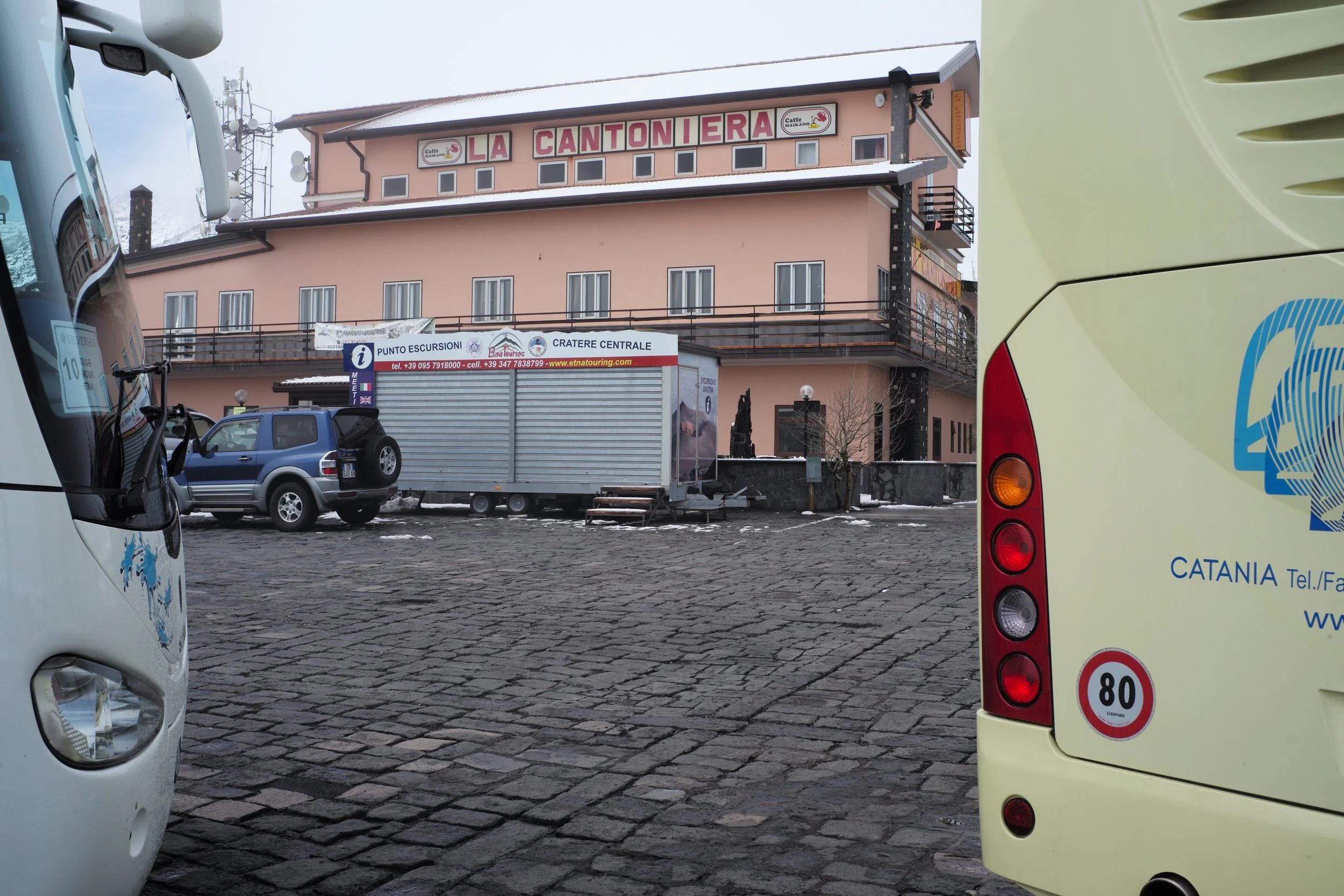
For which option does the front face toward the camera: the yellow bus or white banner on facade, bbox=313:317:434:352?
the white banner on facade

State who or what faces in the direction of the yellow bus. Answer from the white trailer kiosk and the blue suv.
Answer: the white trailer kiosk

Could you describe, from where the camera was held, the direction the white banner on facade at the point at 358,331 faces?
facing the viewer

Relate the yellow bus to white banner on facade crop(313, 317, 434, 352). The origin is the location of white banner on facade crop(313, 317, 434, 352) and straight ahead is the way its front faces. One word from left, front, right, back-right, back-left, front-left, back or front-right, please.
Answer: front

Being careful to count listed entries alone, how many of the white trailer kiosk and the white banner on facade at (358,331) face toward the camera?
2

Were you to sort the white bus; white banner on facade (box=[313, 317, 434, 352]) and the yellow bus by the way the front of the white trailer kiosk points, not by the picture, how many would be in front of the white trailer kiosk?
2

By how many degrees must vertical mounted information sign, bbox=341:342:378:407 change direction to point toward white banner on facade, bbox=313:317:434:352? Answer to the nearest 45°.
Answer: approximately 180°

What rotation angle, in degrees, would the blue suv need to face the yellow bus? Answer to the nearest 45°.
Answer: approximately 135° to its left

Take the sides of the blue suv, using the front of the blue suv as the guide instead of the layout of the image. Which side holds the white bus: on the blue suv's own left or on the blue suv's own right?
on the blue suv's own left

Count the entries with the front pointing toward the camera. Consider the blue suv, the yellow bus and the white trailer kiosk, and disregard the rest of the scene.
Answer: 1

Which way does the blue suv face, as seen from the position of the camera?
facing away from the viewer and to the left of the viewer

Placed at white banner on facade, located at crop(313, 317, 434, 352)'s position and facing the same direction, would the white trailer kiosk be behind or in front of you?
in front

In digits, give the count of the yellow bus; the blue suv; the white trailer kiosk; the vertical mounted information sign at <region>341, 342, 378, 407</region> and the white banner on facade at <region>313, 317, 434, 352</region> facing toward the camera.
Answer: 3

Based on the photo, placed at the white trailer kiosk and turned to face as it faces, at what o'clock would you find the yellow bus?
The yellow bus is roughly at 12 o'clock from the white trailer kiosk.

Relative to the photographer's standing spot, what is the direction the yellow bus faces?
facing away from the viewer and to the right of the viewer
